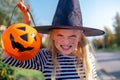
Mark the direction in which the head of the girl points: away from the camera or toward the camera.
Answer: toward the camera

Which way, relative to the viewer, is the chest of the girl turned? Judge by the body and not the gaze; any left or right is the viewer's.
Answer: facing the viewer
